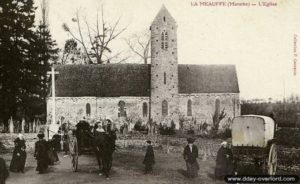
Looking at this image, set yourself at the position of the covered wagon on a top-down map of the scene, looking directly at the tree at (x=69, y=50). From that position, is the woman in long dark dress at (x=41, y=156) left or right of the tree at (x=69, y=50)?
left

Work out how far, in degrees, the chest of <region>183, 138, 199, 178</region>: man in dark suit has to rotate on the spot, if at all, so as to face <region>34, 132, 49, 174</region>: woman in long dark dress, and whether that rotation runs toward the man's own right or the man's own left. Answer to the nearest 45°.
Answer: approximately 90° to the man's own right

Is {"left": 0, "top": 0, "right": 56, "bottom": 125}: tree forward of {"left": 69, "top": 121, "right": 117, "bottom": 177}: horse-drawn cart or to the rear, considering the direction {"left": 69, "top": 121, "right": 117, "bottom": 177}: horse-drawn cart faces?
to the rear

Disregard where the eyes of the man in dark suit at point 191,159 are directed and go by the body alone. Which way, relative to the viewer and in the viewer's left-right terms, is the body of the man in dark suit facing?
facing the viewer

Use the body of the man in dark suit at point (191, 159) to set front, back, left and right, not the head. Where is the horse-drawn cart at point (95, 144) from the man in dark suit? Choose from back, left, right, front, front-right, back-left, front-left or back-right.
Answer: right

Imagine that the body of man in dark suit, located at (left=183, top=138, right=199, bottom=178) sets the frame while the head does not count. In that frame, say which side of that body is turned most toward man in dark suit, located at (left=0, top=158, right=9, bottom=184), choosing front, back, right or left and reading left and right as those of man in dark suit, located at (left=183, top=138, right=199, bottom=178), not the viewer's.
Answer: right

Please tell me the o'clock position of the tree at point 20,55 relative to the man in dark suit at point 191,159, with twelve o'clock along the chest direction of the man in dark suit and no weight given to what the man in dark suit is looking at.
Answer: The tree is roughly at 4 o'clock from the man in dark suit.

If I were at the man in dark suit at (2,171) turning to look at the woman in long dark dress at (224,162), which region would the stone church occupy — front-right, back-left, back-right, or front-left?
front-left

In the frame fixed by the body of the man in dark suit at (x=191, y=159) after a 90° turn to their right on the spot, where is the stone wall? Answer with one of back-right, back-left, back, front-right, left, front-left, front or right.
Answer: front-right

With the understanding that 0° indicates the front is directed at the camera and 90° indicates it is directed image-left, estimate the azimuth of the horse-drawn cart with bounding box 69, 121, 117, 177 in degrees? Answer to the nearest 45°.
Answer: approximately 315°

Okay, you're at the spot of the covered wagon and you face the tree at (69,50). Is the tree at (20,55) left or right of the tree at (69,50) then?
left

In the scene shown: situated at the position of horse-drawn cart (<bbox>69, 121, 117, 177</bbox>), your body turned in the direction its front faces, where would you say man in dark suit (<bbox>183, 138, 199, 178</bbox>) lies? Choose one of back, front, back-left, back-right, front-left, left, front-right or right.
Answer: front-left

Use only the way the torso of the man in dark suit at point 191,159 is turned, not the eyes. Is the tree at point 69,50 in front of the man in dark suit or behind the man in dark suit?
behind

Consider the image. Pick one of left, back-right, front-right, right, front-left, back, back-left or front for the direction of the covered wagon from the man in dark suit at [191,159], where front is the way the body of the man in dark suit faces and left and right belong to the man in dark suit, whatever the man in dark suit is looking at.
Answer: left
